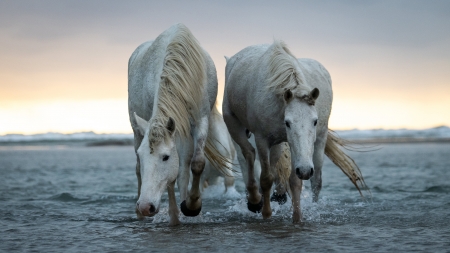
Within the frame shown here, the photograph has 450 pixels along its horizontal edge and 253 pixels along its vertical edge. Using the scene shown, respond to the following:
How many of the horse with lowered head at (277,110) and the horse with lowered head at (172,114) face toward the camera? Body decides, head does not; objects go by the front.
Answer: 2

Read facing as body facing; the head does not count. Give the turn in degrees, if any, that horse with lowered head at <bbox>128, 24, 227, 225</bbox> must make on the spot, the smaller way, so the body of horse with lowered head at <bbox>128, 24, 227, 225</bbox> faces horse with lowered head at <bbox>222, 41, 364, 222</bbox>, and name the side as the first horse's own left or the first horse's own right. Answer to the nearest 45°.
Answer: approximately 90° to the first horse's own left

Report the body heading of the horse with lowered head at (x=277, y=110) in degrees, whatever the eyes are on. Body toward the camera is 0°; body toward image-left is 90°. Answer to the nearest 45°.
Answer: approximately 0°

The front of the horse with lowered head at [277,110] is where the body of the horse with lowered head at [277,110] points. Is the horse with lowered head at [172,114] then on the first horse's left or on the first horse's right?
on the first horse's right

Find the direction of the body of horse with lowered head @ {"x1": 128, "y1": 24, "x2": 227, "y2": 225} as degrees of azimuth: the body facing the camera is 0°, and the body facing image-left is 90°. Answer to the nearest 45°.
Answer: approximately 0°
